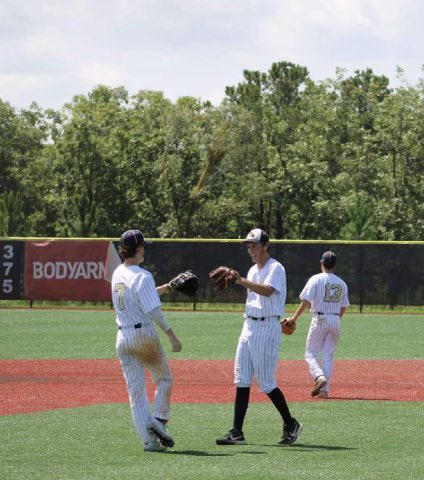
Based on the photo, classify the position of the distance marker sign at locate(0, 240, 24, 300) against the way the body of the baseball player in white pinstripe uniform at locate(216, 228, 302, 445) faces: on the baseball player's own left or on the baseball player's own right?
on the baseball player's own right

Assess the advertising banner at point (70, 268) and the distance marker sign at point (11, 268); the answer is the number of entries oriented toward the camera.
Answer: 2

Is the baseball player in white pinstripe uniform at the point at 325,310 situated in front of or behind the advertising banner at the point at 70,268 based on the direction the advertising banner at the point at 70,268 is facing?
in front

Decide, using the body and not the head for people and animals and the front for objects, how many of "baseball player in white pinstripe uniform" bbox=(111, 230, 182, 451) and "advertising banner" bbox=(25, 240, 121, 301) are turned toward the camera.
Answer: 1

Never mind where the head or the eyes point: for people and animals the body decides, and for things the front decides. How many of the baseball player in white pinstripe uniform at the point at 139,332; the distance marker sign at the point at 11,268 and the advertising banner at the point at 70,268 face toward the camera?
2

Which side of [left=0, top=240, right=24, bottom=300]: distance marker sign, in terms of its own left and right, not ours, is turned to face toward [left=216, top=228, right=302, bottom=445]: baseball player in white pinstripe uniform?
front

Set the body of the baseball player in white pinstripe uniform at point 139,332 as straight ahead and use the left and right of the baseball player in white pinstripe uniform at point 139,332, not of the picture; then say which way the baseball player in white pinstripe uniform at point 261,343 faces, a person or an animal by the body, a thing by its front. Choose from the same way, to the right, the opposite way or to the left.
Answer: the opposite way

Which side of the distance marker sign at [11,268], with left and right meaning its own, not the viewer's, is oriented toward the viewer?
front

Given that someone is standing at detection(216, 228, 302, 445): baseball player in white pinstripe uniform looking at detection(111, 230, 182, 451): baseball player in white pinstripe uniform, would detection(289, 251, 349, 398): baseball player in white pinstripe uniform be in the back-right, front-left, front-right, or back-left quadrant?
back-right

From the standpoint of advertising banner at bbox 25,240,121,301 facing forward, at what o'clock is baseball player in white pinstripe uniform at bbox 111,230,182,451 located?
The baseball player in white pinstripe uniform is roughly at 12 o'clock from the advertising banner.

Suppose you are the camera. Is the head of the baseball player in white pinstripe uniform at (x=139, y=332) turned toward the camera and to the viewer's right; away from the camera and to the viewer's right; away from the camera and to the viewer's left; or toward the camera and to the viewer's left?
away from the camera and to the viewer's right

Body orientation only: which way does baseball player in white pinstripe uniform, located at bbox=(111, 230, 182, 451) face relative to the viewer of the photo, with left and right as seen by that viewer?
facing away from the viewer and to the right of the viewer

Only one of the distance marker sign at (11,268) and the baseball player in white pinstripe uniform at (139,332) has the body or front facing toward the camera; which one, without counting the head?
the distance marker sign

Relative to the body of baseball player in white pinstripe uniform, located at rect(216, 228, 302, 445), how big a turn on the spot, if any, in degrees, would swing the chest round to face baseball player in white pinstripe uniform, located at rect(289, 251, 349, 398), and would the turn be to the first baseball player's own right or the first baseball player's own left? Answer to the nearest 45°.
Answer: approximately 135° to the first baseball player's own right

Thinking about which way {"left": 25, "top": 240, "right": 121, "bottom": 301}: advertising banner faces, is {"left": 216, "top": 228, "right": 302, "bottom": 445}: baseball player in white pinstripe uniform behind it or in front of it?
in front

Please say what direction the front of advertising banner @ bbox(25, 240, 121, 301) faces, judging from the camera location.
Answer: facing the viewer
